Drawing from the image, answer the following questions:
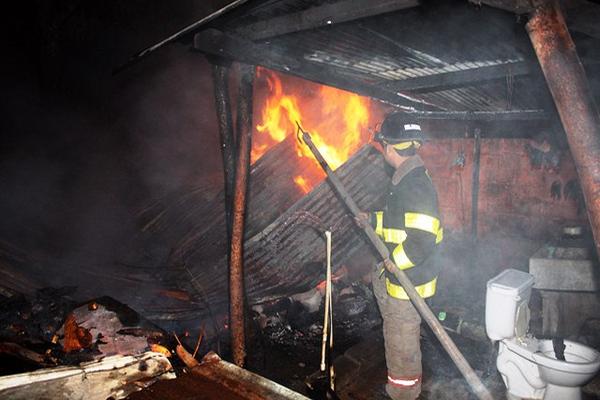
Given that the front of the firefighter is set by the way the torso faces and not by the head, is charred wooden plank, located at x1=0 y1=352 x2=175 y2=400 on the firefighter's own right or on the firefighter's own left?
on the firefighter's own left

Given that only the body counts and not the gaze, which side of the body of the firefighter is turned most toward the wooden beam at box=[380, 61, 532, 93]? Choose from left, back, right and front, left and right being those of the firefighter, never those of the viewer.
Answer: right

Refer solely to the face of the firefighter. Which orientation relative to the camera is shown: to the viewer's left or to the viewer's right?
to the viewer's left

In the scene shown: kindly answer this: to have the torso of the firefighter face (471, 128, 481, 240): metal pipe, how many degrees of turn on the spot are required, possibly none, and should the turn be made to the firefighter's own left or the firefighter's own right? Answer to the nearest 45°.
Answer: approximately 90° to the firefighter's own right

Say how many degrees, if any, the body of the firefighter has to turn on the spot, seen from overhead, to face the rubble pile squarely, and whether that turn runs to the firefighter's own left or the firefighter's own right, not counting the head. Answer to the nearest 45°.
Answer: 0° — they already face it

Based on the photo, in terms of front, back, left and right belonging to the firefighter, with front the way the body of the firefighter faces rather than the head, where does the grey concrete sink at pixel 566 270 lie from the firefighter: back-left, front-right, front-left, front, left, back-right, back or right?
back-right

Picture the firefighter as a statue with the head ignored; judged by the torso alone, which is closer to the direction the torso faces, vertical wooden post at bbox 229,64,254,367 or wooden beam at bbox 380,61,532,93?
the vertical wooden post

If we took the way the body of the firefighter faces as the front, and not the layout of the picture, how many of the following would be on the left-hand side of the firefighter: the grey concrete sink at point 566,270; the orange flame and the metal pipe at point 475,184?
0

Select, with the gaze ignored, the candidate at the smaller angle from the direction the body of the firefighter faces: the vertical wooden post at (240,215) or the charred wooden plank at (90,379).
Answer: the vertical wooden post

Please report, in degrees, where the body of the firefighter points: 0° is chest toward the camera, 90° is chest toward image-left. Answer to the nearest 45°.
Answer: approximately 90°
